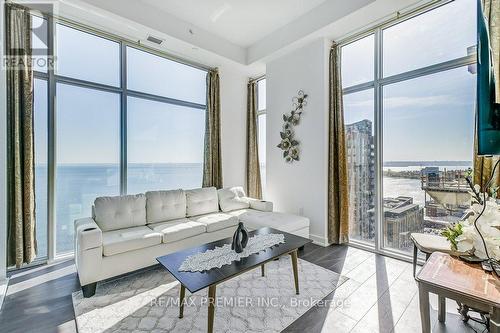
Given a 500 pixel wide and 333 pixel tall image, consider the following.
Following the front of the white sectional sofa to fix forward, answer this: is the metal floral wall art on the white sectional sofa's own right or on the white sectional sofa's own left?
on the white sectional sofa's own left

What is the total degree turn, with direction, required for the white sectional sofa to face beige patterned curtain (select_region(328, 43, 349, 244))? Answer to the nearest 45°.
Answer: approximately 45° to its left

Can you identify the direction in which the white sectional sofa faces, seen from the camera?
facing the viewer and to the right of the viewer

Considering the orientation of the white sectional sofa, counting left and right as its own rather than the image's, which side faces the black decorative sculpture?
front

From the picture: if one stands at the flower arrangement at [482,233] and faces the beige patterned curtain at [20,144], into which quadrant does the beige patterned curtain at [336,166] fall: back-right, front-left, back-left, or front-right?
front-right

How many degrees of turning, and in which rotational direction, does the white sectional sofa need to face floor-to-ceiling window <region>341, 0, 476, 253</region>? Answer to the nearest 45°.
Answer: approximately 45° to its left

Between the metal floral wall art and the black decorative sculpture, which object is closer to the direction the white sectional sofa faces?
the black decorative sculpture

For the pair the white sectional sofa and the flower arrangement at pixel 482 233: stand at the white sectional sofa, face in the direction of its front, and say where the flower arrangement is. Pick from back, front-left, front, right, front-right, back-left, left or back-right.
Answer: front
